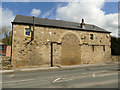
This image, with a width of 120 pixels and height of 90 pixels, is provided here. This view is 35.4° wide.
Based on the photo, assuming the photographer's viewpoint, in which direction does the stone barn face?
facing the viewer and to the right of the viewer
